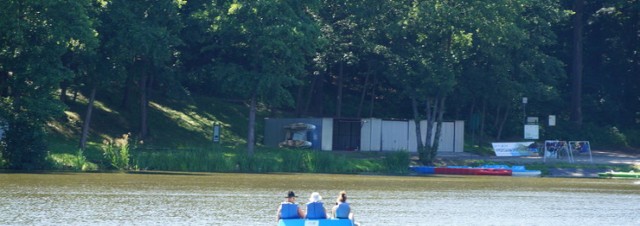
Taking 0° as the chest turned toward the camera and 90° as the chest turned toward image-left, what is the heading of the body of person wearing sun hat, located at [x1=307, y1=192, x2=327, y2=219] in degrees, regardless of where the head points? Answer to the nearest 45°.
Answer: approximately 180°

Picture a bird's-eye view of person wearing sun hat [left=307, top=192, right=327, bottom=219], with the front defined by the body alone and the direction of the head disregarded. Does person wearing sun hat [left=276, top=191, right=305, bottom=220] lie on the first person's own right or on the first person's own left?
on the first person's own left
